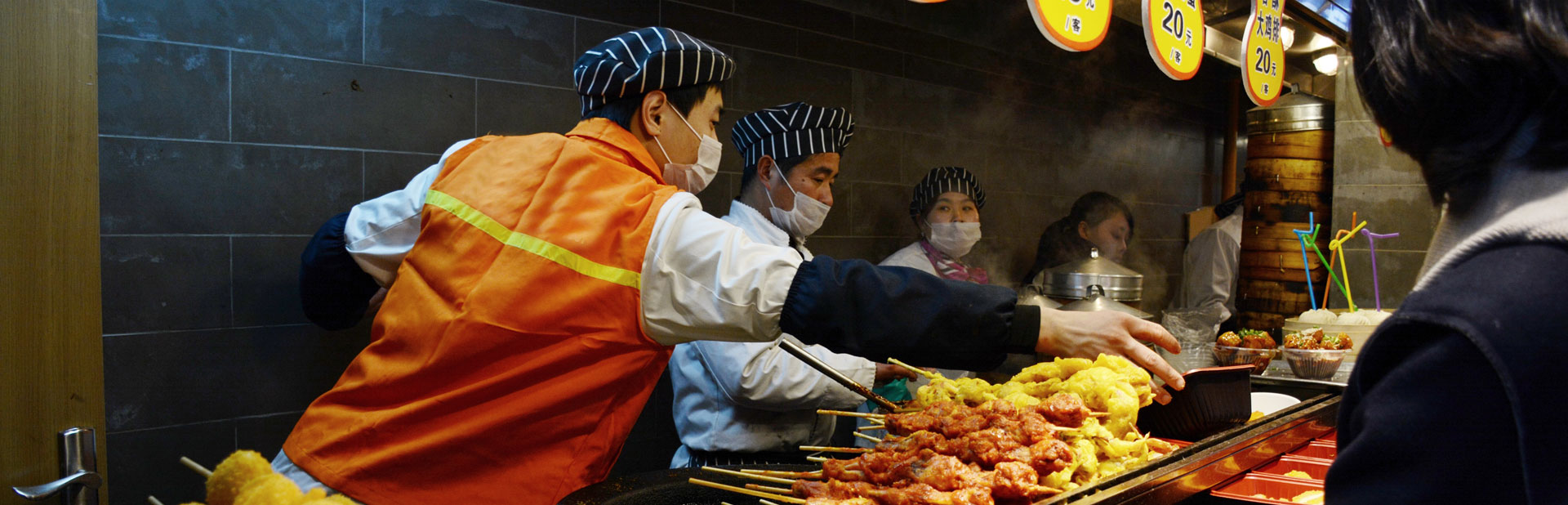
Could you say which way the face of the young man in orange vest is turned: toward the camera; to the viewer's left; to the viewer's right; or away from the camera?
to the viewer's right

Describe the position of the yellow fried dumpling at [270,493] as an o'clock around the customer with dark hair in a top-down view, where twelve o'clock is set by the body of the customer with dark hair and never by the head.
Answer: The yellow fried dumpling is roughly at 10 o'clock from the customer with dark hair.

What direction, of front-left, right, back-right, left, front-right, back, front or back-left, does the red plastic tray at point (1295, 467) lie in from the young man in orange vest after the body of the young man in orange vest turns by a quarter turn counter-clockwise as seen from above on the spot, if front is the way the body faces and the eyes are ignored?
back-right

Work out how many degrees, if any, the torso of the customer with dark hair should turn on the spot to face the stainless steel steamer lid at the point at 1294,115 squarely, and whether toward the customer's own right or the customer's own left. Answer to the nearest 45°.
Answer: approximately 45° to the customer's own right

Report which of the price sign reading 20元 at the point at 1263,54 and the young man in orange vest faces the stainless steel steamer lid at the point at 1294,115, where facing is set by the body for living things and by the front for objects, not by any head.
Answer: the young man in orange vest

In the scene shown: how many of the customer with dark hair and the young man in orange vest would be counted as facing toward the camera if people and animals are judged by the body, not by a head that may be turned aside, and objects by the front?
0

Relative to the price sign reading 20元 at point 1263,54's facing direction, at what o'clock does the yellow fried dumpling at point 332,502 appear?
The yellow fried dumpling is roughly at 2 o'clock from the price sign reading 20元.

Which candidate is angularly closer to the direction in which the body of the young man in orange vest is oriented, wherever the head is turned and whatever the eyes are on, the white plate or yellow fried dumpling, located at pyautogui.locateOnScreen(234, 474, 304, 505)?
the white plate

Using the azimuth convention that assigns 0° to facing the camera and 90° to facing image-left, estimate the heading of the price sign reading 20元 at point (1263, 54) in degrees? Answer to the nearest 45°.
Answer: approximately 315°

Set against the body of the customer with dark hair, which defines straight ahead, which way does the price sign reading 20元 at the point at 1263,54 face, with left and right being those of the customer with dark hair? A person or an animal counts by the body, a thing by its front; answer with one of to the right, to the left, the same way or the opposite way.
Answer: the opposite way

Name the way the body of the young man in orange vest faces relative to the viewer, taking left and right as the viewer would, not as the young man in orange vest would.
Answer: facing away from the viewer and to the right of the viewer

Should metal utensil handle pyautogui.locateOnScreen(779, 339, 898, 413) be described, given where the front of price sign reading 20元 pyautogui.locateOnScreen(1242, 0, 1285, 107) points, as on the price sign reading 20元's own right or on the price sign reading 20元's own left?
on the price sign reading 20元's own right

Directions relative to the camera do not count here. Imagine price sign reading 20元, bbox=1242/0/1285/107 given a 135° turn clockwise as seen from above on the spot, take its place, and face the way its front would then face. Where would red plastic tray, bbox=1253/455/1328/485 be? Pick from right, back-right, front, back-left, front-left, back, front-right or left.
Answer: left

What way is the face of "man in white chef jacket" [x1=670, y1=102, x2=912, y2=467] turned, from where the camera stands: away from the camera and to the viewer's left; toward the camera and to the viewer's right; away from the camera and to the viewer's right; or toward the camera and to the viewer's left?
toward the camera and to the viewer's right

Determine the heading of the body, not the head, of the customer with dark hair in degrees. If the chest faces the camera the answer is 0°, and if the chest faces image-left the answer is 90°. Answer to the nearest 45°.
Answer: approximately 135°

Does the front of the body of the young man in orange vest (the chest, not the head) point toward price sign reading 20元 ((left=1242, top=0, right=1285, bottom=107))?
yes
